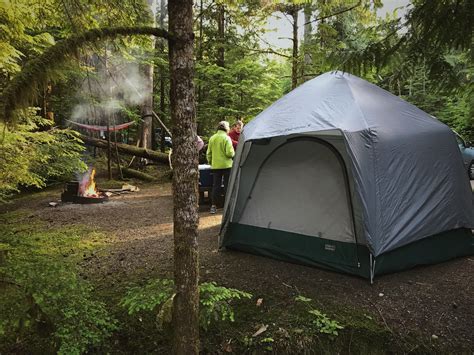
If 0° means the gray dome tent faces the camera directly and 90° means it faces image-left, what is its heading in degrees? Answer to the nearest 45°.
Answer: approximately 45°

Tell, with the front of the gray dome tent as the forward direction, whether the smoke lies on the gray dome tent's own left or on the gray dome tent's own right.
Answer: on the gray dome tent's own right

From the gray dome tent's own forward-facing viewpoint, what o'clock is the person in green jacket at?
The person in green jacket is roughly at 3 o'clock from the gray dome tent.

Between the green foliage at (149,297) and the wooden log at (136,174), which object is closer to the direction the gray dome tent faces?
the green foliage

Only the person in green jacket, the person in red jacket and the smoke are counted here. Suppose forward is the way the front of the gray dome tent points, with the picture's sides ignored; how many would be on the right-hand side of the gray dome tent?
3

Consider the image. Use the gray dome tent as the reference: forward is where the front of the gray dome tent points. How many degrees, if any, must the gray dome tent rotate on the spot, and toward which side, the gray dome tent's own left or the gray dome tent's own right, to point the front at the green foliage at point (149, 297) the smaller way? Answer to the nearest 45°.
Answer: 0° — it already faces it

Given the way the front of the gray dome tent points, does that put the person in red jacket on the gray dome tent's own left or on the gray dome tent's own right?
on the gray dome tent's own right

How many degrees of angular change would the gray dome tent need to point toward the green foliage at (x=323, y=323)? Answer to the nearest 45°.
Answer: approximately 45° to its left

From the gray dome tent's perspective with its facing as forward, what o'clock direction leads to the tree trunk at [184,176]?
The tree trunk is roughly at 11 o'clock from the gray dome tent.
